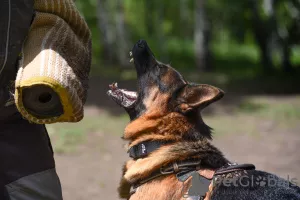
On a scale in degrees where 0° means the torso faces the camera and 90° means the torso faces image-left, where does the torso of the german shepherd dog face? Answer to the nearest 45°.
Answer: approximately 90°

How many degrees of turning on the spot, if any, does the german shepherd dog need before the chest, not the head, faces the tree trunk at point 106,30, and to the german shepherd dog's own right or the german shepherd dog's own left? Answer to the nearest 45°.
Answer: approximately 90° to the german shepherd dog's own right

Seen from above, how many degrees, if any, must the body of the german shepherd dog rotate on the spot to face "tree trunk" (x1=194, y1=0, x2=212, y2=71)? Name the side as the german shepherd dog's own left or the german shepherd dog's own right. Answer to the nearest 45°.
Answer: approximately 90° to the german shepherd dog's own right

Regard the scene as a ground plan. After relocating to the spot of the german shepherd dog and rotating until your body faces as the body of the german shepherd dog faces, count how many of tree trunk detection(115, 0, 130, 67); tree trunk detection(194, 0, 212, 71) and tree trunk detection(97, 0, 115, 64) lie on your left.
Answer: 0

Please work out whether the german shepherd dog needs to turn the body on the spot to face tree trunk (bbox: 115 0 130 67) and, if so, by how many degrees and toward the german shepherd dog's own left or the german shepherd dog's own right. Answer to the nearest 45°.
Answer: approximately 90° to the german shepherd dog's own right
